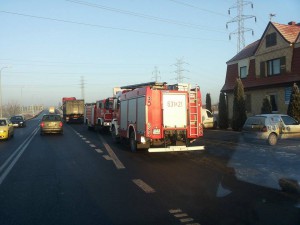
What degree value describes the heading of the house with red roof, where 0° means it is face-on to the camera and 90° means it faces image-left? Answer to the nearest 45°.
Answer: approximately 45°

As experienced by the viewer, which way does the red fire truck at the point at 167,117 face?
facing away from the viewer and to the left of the viewer

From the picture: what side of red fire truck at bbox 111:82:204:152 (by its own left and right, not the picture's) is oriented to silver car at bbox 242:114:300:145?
right

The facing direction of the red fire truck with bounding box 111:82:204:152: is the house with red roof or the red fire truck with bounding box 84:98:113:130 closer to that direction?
the red fire truck

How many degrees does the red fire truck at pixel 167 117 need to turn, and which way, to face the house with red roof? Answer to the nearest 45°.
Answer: approximately 90° to its right

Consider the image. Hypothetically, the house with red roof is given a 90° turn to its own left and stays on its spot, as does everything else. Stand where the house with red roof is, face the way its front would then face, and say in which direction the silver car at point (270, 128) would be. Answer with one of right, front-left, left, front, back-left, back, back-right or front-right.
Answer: front-right

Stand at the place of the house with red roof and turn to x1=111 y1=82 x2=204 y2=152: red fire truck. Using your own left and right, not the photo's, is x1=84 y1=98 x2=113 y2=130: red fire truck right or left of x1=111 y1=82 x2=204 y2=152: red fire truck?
right
